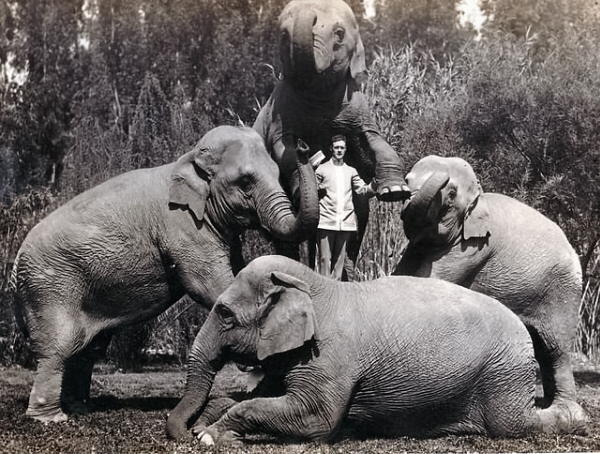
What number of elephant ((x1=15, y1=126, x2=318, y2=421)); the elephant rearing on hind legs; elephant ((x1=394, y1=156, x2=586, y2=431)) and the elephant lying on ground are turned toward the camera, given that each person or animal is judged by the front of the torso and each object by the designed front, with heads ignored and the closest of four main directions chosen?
1

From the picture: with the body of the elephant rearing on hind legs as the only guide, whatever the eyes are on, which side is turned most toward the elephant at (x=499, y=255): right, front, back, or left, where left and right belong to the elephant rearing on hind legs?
left

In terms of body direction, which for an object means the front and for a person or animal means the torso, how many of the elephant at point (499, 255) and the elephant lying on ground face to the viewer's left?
2

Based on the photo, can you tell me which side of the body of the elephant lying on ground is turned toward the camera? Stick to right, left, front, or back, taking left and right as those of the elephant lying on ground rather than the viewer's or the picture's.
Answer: left

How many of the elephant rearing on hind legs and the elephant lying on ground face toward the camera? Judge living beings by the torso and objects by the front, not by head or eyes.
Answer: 1

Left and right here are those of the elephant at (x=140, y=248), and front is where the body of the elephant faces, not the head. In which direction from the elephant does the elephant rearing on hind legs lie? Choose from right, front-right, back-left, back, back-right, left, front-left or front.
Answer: front

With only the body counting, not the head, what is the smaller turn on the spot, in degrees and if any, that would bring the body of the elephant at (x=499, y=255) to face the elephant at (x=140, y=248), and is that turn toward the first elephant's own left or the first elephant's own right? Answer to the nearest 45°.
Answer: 0° — it already faces it

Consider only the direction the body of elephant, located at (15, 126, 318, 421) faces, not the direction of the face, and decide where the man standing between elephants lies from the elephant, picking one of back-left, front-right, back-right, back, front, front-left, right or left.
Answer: front

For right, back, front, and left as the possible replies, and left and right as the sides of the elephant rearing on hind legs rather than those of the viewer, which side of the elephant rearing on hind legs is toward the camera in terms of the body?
front

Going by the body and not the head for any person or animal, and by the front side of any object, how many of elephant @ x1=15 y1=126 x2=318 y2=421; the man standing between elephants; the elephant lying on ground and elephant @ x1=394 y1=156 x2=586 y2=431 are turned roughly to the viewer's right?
1

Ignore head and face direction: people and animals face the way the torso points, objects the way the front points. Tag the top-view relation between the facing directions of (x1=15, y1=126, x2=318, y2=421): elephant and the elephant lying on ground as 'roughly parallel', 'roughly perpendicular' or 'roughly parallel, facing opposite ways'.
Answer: roughly parallel, facing opposite ways

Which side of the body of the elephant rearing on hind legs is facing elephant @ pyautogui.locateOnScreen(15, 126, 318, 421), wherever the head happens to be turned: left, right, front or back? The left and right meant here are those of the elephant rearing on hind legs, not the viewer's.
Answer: right

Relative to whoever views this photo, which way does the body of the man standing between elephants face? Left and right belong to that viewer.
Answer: facing the viewer

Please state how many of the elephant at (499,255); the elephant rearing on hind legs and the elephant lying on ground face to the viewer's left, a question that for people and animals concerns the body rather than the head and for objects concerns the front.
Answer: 2

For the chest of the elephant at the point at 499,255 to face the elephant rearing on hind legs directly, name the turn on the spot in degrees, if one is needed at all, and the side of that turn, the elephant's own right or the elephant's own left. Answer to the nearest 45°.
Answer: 0° — it already faces it

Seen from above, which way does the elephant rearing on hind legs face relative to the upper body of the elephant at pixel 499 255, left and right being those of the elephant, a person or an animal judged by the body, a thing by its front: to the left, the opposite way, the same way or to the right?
to the left

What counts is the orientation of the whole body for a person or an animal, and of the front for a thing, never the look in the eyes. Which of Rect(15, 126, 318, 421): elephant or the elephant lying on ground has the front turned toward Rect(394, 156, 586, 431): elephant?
Rect(15, 126, 318, 421): elephant

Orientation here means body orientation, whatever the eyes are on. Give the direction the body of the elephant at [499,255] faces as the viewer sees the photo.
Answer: to the viewer's left

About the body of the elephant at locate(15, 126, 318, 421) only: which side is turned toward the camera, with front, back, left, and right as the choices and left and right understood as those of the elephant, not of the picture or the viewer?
right

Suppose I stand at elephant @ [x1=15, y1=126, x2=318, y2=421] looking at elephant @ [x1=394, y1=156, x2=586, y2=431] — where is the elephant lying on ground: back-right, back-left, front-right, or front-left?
front-right
